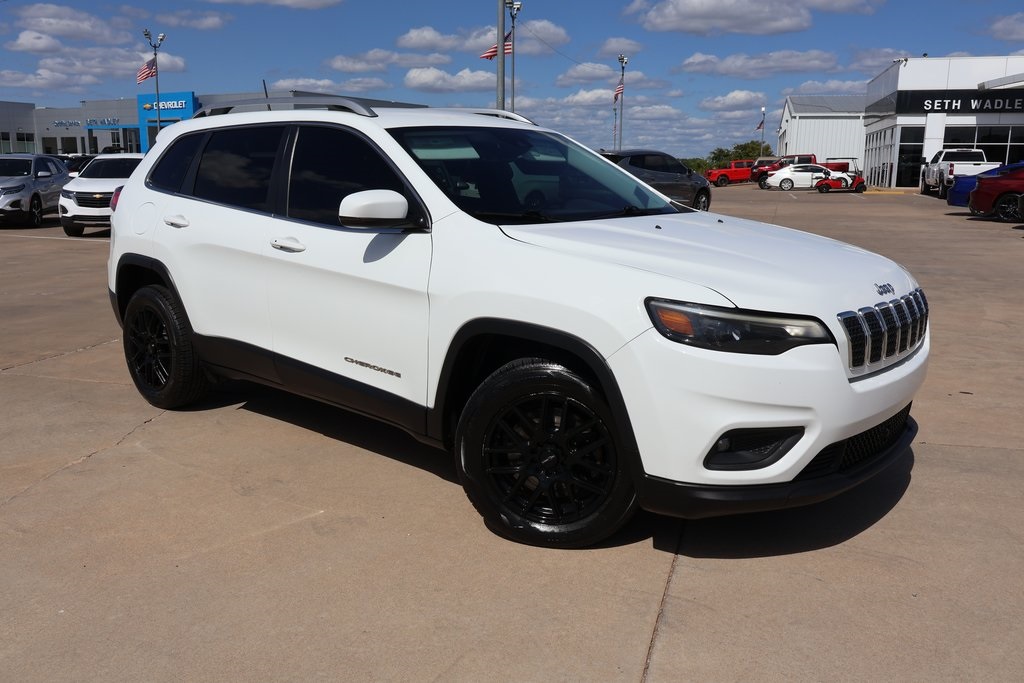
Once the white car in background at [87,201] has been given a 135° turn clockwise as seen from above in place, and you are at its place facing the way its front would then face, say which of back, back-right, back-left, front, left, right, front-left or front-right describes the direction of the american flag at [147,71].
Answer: front

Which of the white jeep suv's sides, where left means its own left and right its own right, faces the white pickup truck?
left

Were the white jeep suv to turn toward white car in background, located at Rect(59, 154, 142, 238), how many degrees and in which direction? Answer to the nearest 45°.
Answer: approximately 180°

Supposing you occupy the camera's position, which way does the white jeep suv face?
facing the viewer and to the right of the viewer

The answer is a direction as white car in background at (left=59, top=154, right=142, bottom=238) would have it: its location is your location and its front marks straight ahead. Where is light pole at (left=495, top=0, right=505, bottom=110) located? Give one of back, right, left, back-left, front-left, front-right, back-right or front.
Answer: back-left

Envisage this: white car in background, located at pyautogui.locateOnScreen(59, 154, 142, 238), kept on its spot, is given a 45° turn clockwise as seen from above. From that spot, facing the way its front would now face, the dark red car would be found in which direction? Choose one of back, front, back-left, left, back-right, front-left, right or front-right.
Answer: back

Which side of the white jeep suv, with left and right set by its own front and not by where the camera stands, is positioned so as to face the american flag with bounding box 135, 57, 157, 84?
back

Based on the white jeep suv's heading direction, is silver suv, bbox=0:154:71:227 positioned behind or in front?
behind

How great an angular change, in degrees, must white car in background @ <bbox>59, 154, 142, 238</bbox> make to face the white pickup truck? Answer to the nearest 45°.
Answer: approximately 135° to its left

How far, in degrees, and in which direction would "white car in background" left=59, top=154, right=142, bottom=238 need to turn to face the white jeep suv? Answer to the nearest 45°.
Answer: approximately 45° to its left

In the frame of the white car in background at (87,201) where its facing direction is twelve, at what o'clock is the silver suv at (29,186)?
The silver suv is roughly at 4 o'clock from the white car in background.

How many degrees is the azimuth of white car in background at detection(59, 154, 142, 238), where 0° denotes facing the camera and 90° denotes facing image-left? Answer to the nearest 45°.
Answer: approximately 45°

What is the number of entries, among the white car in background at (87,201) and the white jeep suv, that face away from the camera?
0

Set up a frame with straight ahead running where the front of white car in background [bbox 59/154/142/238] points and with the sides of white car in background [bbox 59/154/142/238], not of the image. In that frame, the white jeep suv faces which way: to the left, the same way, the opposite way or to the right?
to the left

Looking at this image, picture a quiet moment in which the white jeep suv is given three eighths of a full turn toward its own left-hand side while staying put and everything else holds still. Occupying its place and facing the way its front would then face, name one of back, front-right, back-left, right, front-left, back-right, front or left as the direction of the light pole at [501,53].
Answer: front

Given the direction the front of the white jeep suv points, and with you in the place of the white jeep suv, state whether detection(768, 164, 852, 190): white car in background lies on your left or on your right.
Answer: on your left
